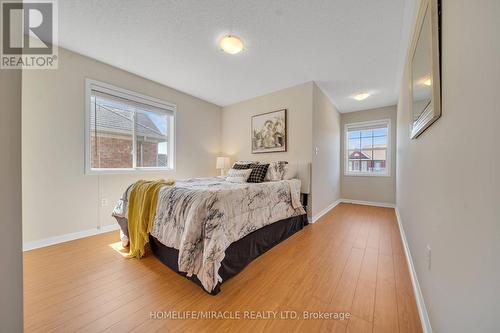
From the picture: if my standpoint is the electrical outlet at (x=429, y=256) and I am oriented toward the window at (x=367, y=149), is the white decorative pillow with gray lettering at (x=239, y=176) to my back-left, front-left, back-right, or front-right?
front-left

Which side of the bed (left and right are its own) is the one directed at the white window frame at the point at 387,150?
back

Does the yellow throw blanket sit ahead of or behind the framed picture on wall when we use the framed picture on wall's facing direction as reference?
ahead

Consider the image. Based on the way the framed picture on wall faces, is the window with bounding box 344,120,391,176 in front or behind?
behind

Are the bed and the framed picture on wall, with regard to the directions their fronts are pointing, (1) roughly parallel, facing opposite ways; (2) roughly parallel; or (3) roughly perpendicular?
roughly parallel

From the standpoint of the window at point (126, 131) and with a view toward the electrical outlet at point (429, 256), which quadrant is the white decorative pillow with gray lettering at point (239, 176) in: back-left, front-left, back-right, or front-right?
front-left

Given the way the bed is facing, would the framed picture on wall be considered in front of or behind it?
behind

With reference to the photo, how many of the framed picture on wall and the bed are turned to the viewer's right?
0

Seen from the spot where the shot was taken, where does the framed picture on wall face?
facing the viewer and to the left of the viewer
